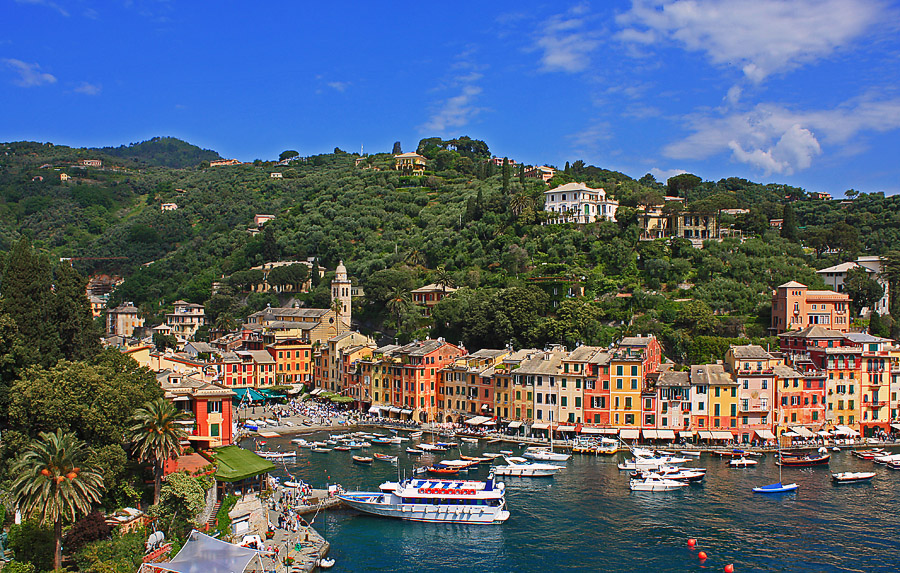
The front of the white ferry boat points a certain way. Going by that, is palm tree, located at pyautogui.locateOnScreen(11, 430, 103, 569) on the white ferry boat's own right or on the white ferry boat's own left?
on the white ferry boat's own left

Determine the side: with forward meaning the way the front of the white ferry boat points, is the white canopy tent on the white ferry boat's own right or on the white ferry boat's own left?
on the white ferry boat's own left

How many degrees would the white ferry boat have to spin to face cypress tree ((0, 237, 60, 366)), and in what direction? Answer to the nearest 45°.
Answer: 0° — it already faces it

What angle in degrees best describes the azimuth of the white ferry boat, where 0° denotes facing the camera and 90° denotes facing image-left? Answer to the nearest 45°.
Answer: approximately 90°
